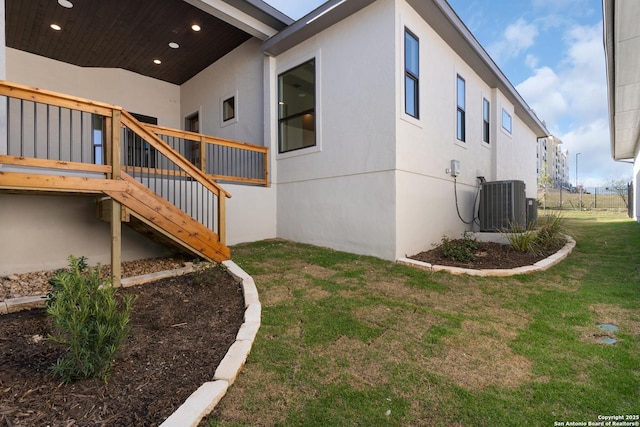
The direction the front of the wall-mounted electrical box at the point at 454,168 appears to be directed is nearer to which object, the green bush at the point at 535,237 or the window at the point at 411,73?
the green bush

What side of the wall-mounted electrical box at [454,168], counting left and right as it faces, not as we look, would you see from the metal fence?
left

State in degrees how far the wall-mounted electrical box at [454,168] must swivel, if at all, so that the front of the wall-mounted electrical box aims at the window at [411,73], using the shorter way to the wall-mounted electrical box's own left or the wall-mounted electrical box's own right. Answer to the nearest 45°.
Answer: approximately 90° to the wall-mounted electrical box's own right

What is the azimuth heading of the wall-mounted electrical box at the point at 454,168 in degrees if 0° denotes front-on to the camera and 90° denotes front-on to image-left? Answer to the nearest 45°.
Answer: approximately 315°

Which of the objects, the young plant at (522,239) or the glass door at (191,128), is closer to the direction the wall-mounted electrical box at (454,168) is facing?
the young plant

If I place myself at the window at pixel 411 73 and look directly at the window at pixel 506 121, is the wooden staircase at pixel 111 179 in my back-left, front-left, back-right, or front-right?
back-left

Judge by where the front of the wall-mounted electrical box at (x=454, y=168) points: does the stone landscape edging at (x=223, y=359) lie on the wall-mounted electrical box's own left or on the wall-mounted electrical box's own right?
on the wall-mounted electrical box's own right

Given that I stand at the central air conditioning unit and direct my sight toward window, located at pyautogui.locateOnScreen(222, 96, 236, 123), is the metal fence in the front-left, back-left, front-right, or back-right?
back-right
